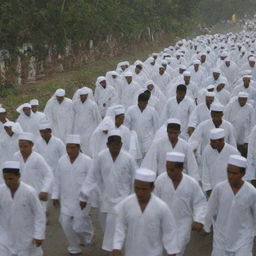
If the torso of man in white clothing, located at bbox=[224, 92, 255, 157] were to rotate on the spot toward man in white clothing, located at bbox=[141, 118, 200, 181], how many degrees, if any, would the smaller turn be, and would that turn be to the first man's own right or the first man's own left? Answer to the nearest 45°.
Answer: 0° — they already face them

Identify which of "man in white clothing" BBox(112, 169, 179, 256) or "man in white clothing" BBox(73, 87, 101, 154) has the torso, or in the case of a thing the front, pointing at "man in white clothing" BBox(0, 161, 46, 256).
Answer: "man in white clothing" BBox(73, 87, 101, 154)

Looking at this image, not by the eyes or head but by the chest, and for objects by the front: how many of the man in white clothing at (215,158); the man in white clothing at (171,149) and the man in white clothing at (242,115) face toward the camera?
3

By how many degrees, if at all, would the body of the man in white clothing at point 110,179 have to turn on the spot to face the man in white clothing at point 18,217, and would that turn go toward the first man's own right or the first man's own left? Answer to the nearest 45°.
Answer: approximately 45° to the first man's own right

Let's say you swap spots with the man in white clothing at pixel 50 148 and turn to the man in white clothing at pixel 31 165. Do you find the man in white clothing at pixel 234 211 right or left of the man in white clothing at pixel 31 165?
left

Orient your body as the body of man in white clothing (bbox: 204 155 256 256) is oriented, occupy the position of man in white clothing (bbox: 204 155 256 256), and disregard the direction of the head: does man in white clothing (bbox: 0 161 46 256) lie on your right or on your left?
on your right

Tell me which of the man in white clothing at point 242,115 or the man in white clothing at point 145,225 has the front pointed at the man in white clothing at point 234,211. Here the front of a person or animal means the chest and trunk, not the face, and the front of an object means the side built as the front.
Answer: the man in white clothing at point 242,115

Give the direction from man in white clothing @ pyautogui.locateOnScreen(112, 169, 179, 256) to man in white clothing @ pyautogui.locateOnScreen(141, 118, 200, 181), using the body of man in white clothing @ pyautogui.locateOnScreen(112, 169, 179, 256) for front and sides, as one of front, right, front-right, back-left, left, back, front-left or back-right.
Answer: back

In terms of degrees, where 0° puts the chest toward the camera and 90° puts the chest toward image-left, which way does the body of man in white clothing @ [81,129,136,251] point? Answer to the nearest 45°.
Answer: approximately 0°

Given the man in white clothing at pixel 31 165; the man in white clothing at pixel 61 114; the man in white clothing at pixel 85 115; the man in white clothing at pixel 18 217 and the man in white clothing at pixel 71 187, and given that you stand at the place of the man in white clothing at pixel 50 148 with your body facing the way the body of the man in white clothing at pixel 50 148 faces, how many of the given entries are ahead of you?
3

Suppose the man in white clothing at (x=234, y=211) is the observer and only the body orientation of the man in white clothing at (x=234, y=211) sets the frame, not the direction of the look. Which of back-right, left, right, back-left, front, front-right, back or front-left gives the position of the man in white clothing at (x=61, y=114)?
back-right

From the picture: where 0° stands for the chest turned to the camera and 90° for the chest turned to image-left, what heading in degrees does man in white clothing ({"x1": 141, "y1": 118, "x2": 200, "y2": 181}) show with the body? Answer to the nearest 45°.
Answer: approximately 0°
